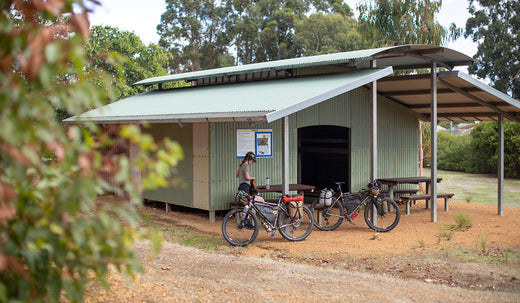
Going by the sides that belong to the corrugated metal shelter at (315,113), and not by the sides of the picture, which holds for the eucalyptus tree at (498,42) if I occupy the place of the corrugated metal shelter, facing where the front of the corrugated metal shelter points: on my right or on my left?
on my left

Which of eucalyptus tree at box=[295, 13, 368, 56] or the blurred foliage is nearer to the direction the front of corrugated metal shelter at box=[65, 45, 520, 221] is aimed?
the blurred foliage

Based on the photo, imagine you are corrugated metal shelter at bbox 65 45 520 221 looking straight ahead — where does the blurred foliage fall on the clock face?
The blurred foliage is roughly at 2 o'clock from the corrugated metal shelter.

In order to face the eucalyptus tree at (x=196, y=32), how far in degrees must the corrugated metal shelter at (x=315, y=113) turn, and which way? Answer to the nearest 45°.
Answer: approximately 135° to its left

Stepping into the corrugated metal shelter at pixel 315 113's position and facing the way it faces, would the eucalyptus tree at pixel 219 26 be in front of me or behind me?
behind

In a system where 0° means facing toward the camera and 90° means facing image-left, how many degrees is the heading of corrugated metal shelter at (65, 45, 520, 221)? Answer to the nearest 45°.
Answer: approximately 315°

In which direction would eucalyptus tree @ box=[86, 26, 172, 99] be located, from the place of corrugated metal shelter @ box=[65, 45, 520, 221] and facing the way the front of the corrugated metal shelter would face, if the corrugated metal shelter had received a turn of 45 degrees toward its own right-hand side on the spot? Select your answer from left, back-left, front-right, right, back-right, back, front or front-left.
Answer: back-right

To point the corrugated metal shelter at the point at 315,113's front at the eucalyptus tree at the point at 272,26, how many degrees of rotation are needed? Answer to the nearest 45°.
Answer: approximately 135° to its left

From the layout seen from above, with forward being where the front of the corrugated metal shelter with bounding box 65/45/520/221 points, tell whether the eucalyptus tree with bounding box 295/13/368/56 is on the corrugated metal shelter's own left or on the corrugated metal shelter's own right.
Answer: on the corrugated metal shelter's own left
